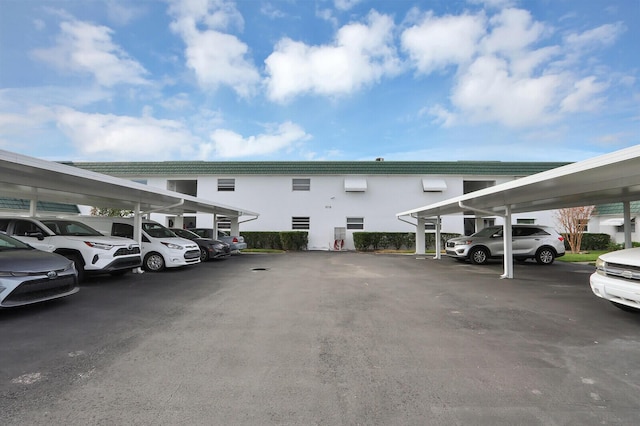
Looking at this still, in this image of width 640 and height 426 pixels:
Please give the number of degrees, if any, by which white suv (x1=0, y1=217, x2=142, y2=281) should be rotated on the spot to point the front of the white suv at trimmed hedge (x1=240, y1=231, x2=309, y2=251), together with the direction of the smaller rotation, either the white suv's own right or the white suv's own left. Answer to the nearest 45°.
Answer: approximately 90° to the white suv's own left

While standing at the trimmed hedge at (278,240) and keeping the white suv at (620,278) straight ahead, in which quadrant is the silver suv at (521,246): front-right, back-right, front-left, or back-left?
front-left

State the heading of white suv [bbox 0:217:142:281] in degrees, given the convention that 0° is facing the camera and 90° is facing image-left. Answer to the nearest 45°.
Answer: approximately 315°

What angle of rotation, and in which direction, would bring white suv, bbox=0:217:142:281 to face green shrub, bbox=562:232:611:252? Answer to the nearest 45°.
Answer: approximately 45° to its left

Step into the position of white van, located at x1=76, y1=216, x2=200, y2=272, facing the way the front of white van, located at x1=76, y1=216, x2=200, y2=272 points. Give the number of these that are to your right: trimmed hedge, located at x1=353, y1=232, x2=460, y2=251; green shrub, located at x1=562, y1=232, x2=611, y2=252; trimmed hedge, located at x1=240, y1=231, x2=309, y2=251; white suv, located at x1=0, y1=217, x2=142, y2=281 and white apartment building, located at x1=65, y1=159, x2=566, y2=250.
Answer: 1

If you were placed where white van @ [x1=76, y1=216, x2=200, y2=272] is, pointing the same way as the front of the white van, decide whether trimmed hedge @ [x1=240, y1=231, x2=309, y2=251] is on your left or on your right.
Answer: on your left

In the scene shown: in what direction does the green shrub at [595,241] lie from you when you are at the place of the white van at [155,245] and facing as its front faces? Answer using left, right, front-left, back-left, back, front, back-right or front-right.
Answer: front-left

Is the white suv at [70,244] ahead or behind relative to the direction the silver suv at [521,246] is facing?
ahead

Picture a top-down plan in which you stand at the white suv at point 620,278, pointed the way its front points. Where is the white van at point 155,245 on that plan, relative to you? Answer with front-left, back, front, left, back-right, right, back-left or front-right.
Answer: front-right

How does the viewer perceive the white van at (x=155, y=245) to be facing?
facing the viewer and to the right of the viewer

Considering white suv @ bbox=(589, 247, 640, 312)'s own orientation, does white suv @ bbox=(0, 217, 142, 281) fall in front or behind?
in front

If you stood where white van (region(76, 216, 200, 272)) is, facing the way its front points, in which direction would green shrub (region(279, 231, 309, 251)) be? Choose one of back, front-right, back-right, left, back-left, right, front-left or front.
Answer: left

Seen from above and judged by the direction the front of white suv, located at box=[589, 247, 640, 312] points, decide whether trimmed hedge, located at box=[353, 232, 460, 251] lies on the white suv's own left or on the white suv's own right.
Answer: on the white suv's own right

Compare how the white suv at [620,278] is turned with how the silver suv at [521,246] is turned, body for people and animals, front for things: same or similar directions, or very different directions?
same or similar directions

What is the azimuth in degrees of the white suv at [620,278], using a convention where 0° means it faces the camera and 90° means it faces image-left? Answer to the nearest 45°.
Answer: approximately 45°

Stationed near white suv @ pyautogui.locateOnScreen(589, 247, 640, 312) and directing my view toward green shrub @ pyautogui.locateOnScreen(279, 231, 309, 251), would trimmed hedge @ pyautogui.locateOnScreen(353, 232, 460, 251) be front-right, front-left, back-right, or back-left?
front-right

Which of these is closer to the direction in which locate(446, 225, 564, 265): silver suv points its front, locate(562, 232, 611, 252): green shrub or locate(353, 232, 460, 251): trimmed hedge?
the trimmed hedge

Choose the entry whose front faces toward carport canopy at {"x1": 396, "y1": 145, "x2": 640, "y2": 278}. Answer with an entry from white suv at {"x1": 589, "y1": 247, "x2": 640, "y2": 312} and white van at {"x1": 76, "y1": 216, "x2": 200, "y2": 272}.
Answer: white van at {"x1": 76, "y1": 216, "x2": 200, "y2": 272}

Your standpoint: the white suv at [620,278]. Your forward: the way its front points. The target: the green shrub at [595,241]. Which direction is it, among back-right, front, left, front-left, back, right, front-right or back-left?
back-right

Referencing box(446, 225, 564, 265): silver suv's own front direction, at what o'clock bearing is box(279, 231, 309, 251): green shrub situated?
The green shrub is roughly at 2 o'clock from the silver suv.

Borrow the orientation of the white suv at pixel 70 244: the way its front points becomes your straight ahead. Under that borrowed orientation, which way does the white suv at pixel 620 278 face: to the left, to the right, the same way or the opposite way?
the opposite way
